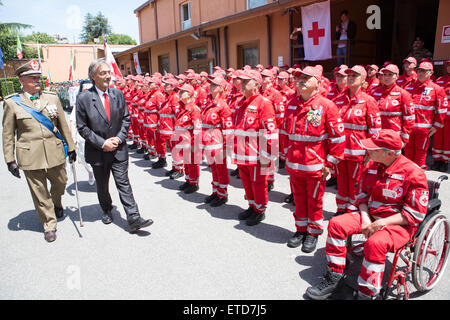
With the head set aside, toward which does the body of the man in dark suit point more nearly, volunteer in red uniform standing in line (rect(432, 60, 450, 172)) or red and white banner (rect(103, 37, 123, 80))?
the volunteer in red uniform standing in line

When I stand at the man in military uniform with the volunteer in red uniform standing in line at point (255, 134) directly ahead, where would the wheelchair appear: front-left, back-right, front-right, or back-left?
front-right

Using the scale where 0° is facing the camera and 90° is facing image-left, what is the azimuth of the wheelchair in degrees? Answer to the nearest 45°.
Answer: approximately 45°

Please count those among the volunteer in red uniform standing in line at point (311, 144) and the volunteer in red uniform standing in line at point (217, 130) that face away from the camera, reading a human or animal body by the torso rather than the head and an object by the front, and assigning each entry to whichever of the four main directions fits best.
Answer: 0

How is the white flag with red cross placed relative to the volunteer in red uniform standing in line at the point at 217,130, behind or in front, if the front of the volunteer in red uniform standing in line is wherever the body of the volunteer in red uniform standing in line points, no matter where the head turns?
behind

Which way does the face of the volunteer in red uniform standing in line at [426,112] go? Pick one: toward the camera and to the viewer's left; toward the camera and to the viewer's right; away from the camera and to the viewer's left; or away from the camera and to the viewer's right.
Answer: toward the camera and to the viewer's left

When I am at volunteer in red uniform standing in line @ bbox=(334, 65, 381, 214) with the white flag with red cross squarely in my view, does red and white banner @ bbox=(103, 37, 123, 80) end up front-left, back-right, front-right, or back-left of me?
front-left

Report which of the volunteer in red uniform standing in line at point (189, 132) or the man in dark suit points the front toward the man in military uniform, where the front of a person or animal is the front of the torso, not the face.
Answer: the volunteer in red uniform standing in line

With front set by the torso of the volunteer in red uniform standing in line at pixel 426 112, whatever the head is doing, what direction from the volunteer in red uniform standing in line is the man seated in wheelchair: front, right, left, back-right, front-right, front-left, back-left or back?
front-left

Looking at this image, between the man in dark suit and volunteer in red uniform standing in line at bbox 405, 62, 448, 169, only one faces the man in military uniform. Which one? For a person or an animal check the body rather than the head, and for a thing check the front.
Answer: the volunteer in red uniform standing in line

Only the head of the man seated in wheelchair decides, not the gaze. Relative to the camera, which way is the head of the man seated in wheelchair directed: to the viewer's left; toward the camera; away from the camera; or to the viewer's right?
to the viewer's left

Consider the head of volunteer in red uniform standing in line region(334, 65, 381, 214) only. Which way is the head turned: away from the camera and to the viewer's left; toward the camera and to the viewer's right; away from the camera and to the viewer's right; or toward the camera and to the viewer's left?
toward the camera and to the viewer's left

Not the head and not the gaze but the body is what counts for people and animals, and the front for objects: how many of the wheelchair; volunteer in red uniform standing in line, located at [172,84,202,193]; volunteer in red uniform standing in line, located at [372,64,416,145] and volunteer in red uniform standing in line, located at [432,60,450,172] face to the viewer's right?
0

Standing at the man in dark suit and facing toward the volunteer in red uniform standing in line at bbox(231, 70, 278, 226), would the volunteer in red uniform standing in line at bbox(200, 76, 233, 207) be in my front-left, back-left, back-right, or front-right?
front-left

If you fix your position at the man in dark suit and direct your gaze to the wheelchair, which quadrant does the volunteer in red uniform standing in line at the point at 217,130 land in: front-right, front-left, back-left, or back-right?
front-left

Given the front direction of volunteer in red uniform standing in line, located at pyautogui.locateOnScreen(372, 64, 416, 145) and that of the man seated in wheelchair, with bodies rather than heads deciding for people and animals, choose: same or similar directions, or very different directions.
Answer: same or similar directions
